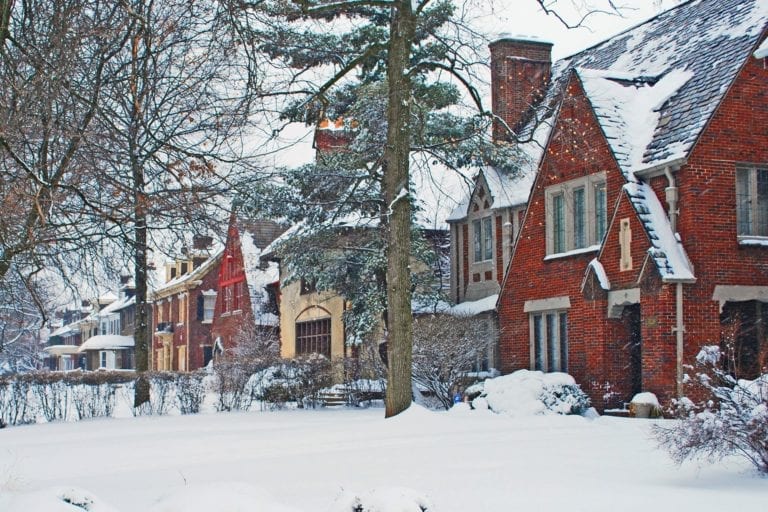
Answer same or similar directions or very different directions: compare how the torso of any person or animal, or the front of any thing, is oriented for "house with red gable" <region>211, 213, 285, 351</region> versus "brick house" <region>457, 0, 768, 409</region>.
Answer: same or similar directions

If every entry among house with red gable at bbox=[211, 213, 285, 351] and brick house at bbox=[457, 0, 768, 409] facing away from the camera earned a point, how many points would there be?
0

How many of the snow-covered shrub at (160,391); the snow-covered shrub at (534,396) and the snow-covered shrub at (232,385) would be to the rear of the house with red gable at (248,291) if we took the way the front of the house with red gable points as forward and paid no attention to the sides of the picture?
0

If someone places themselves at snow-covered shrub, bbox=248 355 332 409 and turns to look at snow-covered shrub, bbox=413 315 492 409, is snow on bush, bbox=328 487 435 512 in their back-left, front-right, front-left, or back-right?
front-right

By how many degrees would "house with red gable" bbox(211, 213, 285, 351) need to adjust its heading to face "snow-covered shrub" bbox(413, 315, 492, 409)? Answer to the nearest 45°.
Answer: approximately 45° to its left

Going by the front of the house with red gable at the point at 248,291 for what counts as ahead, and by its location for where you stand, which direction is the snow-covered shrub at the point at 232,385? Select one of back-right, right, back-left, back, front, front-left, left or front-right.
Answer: front-left

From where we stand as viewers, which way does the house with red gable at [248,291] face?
facing the viewer and to the left of the viewer

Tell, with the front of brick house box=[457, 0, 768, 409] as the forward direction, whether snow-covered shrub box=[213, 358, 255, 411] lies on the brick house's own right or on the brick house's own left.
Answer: on the brick house's own right

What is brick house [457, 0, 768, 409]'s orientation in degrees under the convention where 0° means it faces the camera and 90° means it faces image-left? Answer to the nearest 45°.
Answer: approximately 45°

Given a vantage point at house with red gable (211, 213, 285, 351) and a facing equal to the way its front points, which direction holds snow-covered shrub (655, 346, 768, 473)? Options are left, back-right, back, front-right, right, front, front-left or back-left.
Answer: front-left

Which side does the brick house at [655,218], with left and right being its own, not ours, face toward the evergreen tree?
right

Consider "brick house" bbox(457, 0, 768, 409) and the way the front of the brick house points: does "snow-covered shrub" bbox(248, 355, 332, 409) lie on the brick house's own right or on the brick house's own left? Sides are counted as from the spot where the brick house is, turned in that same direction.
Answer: on the brick house's own right

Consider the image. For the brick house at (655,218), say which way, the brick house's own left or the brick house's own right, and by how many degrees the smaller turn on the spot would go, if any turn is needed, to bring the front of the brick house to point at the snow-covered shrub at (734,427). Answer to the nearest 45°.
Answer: approximately 45° to the brick house's own left

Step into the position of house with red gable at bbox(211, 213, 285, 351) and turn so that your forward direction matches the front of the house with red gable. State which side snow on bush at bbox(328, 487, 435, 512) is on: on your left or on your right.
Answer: on your left

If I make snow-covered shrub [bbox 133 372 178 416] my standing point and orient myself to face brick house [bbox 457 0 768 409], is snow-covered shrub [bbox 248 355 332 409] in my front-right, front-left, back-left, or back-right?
front-left
